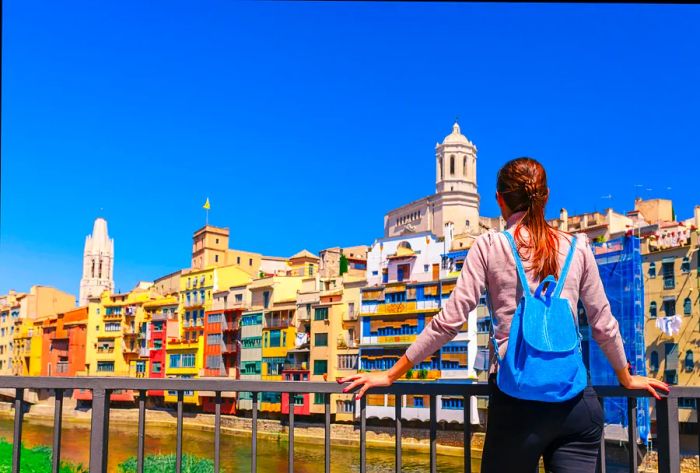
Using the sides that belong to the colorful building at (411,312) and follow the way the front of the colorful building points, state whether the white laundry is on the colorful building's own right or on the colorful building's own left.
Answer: on the colorful building's own left

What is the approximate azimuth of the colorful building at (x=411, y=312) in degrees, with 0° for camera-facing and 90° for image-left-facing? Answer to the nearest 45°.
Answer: approximately 0°

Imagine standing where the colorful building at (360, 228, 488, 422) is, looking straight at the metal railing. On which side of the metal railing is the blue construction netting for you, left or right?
left

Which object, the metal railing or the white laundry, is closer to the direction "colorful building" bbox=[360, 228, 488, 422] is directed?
the metal railing

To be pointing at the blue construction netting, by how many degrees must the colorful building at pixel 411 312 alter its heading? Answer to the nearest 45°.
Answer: approximately 45° to its left

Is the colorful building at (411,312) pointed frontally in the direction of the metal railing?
yes

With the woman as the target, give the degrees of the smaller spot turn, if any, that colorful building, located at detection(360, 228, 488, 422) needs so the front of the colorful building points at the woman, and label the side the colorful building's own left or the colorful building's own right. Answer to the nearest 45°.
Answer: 0° — it already faces them
